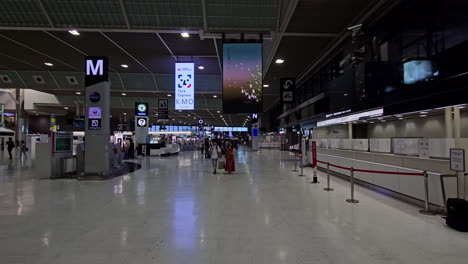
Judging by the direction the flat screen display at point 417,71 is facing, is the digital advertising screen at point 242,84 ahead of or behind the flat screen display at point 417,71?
ahead

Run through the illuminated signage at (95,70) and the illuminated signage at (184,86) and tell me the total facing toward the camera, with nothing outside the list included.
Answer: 2

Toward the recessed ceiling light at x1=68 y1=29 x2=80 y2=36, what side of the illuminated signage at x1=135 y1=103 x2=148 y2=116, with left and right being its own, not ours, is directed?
front

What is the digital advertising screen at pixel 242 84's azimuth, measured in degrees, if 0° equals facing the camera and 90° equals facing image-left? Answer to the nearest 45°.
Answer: approximately 0°

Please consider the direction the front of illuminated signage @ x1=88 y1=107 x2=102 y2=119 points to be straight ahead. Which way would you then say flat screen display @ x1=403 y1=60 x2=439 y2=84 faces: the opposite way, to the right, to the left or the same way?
to the right

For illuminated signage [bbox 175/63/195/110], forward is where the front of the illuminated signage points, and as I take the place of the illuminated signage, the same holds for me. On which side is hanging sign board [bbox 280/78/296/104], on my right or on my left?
on my left

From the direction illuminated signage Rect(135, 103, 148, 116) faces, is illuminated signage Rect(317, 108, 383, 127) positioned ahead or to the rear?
ahead

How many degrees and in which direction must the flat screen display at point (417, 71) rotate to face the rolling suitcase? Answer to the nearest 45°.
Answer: approximately 45° to its left

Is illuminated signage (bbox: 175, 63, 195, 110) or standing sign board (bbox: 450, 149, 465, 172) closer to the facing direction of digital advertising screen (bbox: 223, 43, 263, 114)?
the standing sign board

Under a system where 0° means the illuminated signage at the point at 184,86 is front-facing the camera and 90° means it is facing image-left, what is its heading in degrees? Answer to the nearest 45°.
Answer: approximately 0°
